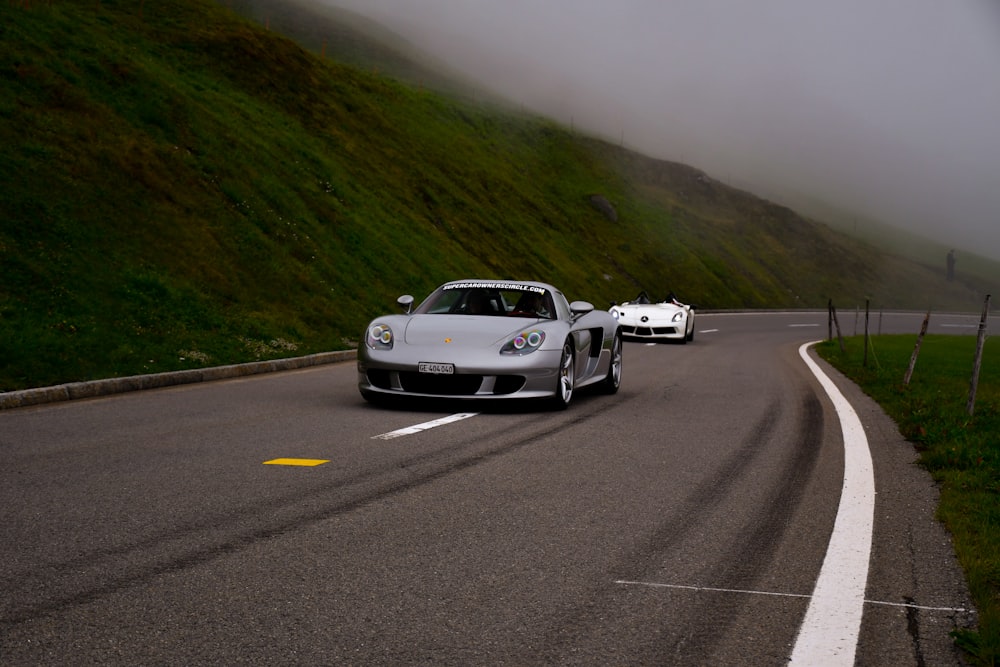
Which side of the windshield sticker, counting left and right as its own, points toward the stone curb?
right

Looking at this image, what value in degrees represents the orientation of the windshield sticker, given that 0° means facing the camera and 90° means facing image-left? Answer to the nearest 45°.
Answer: approximately 0°

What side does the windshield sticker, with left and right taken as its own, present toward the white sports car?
back
